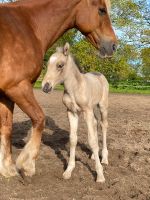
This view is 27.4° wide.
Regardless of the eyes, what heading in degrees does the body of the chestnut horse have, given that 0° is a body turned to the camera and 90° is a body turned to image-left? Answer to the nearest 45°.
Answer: approximately 270°

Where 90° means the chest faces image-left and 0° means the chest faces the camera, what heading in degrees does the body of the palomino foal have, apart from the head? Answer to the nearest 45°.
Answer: approximately 45°
